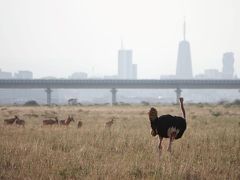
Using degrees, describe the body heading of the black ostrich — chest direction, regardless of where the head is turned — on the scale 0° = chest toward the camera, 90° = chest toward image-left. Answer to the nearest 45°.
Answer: approximately 270°
